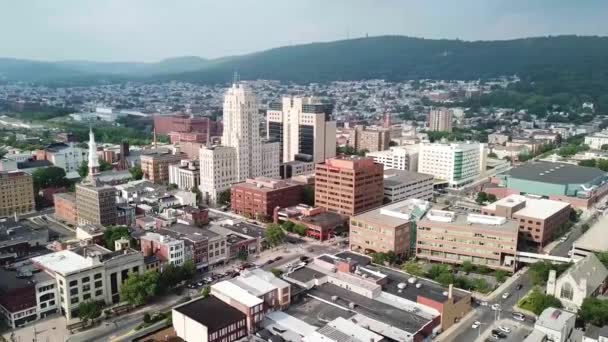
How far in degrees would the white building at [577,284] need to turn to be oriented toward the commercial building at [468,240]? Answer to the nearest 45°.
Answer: approximately 90° to its right

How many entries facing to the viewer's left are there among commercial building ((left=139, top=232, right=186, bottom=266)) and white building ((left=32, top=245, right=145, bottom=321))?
0

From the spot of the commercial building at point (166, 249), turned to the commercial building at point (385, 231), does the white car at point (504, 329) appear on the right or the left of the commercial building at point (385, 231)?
right

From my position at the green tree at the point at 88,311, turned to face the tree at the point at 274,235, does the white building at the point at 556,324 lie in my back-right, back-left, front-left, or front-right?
front-right

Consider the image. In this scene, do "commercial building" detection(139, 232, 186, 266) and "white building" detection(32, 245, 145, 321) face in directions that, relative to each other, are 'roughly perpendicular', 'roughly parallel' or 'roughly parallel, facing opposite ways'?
roughly parallel

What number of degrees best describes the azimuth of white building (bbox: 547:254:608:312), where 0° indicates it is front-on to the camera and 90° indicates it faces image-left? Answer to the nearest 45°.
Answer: approximately 45°

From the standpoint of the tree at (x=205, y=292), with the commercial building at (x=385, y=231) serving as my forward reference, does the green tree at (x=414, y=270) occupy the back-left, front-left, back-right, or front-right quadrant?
front-right

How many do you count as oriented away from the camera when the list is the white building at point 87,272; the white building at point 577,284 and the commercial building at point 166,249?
0

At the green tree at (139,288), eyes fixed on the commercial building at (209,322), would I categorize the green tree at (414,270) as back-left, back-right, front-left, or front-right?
front-left

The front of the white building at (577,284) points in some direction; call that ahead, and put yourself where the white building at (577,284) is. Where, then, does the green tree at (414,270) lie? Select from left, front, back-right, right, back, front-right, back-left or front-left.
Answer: front-right

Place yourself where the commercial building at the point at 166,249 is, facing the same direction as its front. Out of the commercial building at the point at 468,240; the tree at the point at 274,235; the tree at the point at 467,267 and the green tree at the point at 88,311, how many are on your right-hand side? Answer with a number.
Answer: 1

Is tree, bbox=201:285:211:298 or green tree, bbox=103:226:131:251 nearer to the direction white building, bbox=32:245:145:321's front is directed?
the tree

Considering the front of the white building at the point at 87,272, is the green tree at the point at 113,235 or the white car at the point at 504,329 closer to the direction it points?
the white car

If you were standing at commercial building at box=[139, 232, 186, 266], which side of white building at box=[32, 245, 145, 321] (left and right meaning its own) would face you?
left

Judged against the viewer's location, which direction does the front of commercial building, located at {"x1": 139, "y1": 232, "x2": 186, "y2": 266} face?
facing the viewer and to the right of the viewer
